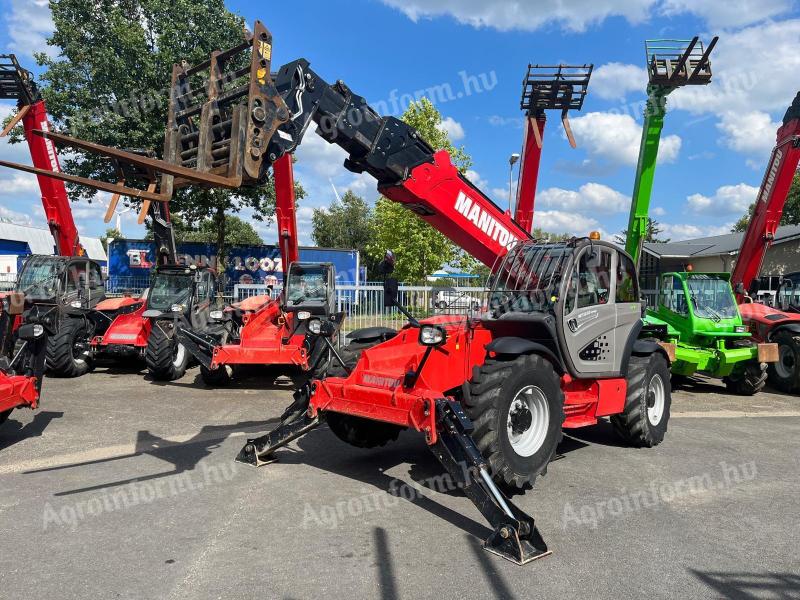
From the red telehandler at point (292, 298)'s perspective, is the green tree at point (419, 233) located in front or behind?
behind

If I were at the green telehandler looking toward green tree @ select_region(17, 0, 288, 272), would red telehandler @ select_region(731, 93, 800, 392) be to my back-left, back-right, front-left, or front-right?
back-right

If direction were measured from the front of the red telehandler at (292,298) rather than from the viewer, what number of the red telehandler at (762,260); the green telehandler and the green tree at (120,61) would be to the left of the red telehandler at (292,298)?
2

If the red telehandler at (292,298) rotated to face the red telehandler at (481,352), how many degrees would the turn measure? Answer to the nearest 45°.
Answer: approximately 45° to its left

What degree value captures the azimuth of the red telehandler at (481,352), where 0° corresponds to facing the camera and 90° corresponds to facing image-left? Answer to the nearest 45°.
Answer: approximately 45°

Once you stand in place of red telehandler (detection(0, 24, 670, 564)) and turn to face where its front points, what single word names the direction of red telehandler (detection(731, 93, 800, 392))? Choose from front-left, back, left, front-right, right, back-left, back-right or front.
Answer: back

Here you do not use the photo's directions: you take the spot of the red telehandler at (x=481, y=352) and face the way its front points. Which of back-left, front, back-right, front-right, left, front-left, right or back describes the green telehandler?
back

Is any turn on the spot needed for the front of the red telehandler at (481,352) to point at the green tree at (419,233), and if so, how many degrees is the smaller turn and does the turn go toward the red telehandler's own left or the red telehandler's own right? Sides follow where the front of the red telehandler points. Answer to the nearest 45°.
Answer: approximately 135° to the red telehandler's own right
